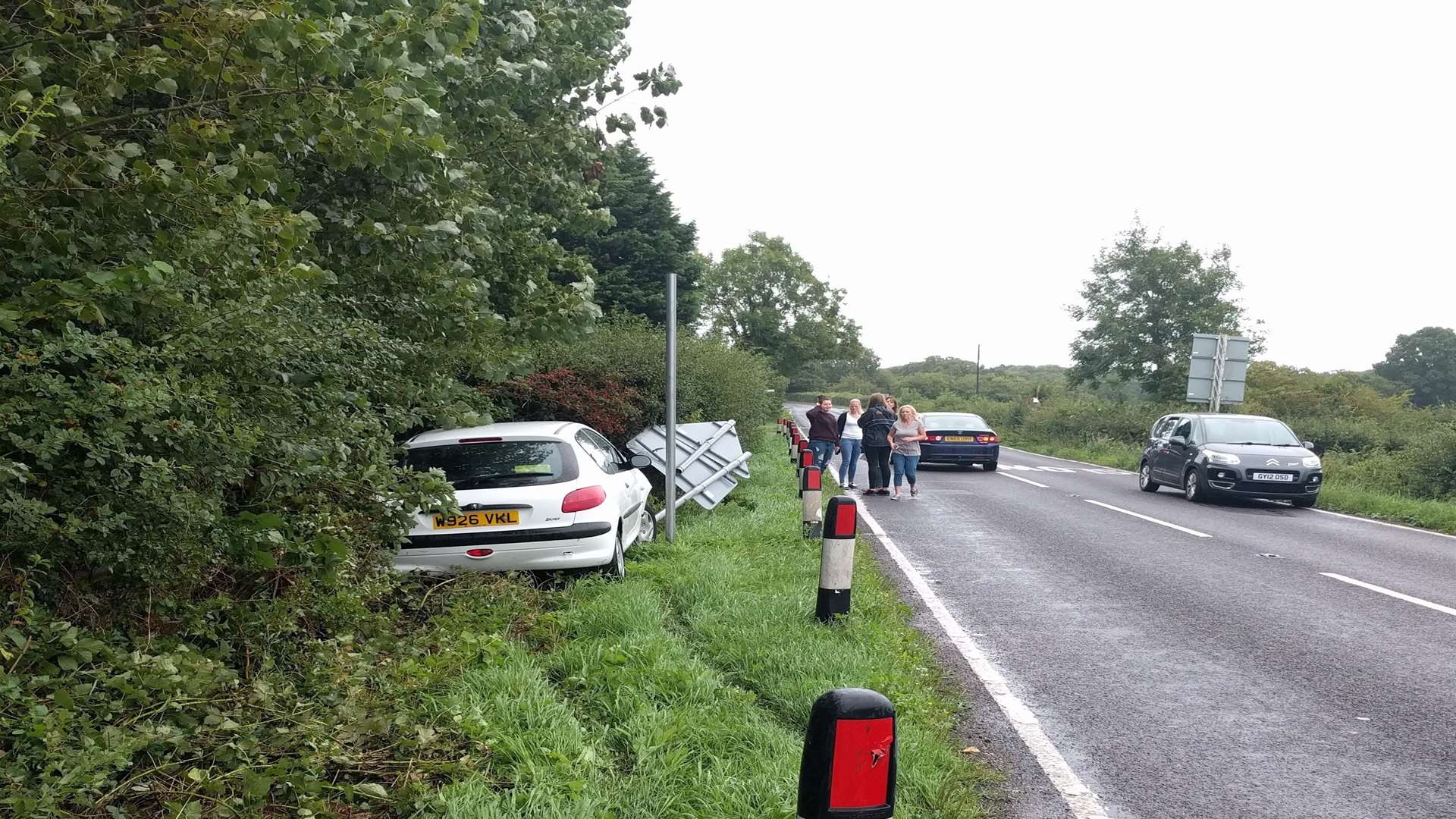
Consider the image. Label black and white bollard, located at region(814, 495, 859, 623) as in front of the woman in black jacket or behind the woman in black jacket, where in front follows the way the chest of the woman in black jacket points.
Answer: behind

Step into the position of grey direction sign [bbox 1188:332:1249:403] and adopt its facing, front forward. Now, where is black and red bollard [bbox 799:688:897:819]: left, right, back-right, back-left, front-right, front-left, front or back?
back

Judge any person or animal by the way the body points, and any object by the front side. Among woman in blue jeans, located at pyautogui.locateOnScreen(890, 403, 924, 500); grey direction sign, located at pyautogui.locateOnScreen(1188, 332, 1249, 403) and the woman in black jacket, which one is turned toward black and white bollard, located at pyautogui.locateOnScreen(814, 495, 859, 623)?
the woman in blue jeans

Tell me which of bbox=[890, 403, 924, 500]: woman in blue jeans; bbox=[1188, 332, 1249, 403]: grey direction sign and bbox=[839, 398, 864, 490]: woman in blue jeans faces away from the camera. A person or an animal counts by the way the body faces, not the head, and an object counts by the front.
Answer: the grey direction sign

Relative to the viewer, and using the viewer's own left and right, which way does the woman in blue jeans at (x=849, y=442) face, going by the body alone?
facing the viewer and to the right of the viewer

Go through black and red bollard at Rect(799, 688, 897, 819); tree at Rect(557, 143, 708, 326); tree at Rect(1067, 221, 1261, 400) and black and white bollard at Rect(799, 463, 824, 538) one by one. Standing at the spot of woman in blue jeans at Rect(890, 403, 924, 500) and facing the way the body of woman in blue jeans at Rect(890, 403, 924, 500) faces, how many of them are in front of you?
2

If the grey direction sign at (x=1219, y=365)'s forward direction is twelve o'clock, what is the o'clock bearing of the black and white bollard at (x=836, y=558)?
The black and white bollard is roughly at 6 o'clock from the grey direction sign.

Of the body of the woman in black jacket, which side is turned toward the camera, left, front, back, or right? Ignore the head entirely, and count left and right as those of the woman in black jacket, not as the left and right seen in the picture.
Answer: back

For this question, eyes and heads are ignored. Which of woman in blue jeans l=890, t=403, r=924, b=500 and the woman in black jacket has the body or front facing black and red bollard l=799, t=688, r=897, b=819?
the woman in blue jeans

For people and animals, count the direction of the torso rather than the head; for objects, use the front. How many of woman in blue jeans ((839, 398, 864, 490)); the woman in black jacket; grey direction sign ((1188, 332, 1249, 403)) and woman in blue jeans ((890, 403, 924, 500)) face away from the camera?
2

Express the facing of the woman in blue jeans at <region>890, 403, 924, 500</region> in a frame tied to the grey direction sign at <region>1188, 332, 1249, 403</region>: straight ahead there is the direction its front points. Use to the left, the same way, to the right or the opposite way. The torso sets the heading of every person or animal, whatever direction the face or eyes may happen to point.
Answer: the opposite way

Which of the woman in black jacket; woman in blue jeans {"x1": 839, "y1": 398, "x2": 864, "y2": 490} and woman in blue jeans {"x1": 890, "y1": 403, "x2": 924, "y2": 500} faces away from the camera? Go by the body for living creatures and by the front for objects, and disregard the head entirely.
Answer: the woman in black jacket

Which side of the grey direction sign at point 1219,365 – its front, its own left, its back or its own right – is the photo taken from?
back

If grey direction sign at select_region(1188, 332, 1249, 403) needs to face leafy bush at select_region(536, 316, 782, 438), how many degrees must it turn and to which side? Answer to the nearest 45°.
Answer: approximately 135° to its left

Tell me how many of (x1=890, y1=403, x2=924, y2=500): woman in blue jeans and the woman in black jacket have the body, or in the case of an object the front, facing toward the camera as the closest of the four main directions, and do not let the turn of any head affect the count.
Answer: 1
